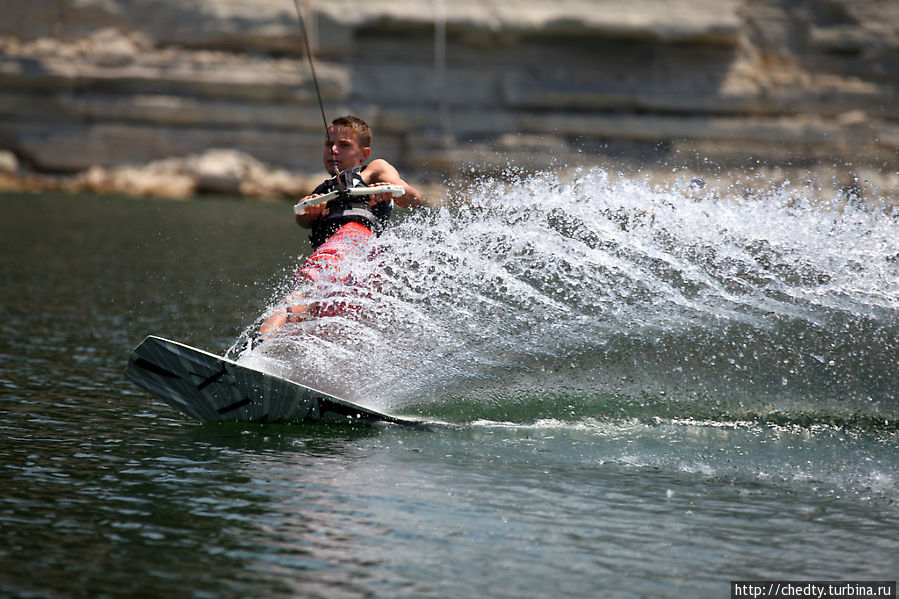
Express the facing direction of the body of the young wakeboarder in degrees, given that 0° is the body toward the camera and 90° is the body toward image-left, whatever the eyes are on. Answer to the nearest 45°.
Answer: approximately 45°
